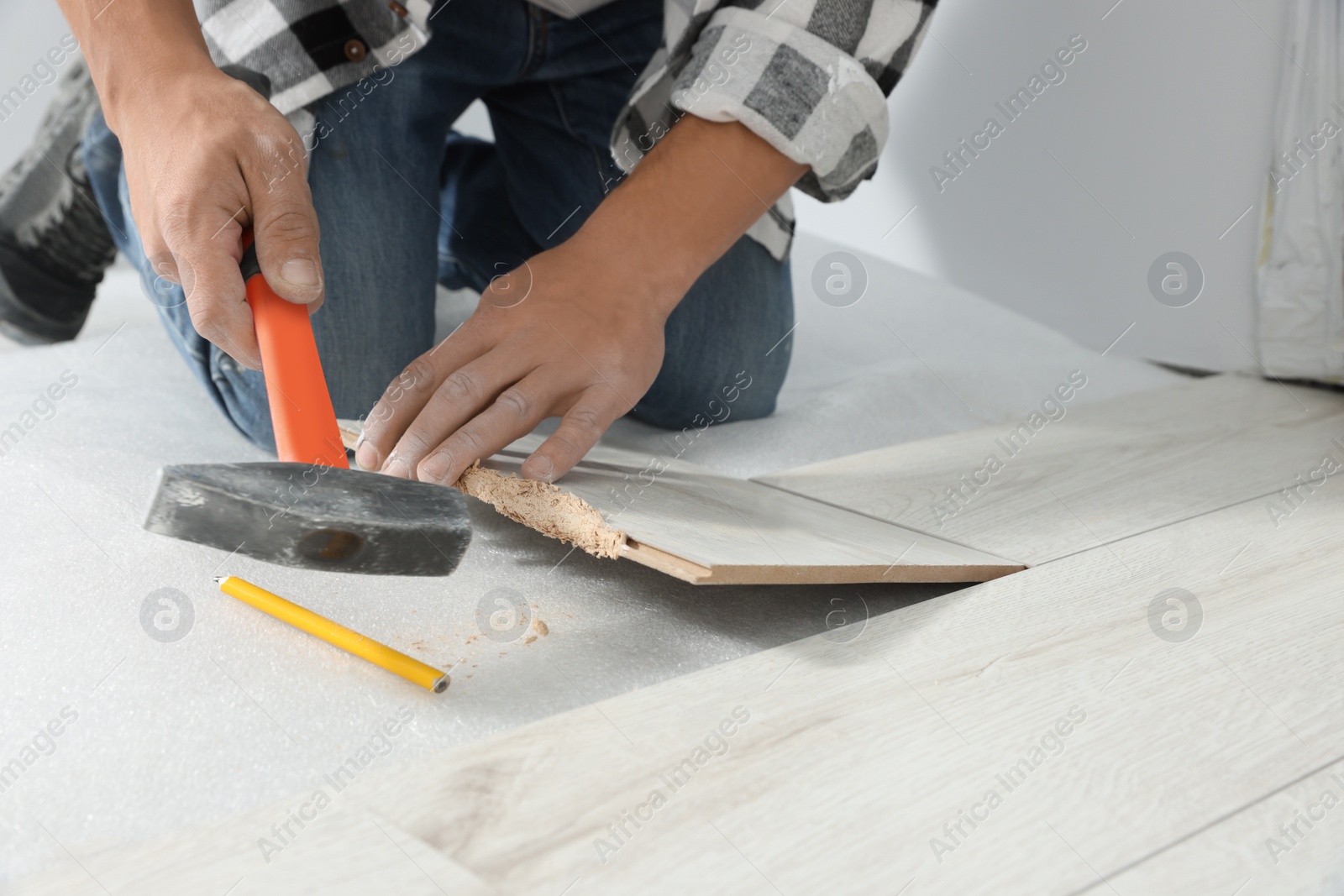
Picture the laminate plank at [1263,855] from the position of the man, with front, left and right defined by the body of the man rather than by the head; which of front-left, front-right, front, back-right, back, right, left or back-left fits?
front

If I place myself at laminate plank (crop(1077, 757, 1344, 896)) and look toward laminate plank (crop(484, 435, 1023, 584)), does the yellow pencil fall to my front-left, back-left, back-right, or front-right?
front-left

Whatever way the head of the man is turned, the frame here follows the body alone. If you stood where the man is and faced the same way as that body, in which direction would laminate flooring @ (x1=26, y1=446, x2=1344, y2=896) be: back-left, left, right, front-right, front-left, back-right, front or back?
front

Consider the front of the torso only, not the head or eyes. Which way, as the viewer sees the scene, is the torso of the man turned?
toward the camera
